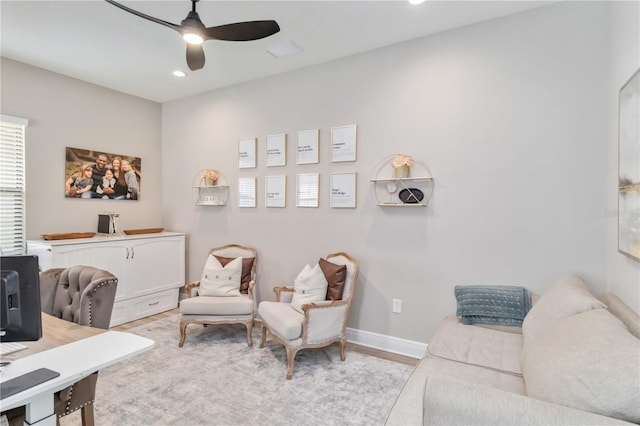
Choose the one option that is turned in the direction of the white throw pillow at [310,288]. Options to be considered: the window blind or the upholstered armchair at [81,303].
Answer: the window blind

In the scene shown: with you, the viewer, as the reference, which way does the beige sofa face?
facing to the left of the viewer

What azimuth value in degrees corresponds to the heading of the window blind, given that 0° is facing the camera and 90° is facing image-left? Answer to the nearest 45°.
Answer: approximately 315°

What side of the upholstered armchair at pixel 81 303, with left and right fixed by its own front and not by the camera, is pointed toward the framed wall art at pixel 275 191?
back

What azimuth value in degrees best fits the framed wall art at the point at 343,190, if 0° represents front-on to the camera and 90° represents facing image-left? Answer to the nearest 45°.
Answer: approximately 45°

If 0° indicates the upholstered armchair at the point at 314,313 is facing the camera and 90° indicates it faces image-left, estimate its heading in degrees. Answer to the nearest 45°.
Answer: approximately 45°

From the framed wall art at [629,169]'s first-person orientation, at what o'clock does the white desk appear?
The white desk is roughly at 10 o'clock from the framed wall art.

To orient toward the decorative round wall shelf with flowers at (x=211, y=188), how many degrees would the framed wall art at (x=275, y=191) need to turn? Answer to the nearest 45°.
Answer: approximately 90° to its right

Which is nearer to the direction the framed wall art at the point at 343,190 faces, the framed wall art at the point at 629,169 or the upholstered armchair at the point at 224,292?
the upholstered armchair

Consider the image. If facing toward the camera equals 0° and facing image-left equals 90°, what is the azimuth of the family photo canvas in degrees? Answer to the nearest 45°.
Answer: approximately 315°
